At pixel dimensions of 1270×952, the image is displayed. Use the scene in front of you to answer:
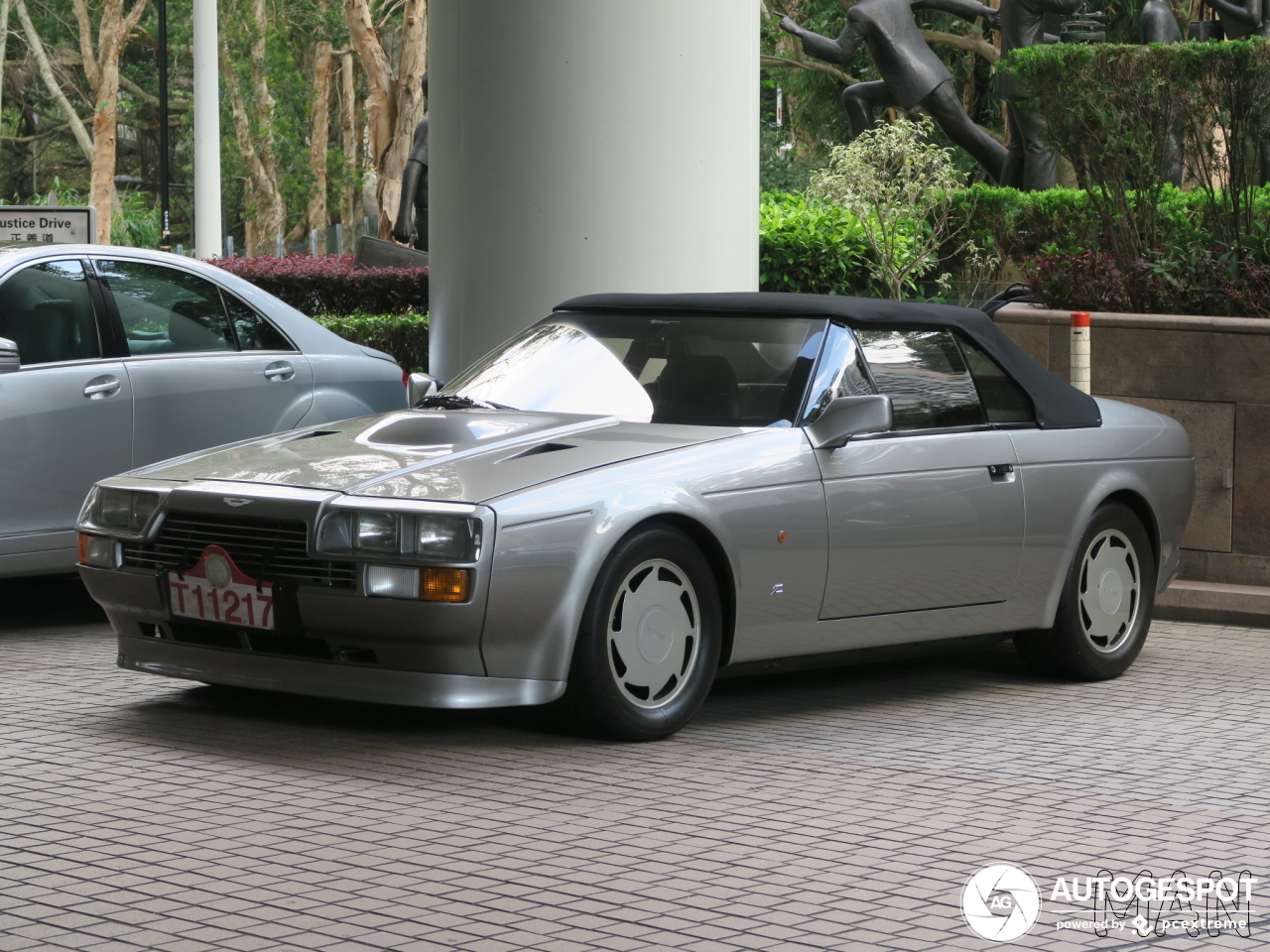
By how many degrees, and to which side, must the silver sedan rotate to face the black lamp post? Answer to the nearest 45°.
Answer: approximately 90° to its right

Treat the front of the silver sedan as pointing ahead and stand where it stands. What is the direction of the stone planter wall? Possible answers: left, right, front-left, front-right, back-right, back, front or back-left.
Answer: back

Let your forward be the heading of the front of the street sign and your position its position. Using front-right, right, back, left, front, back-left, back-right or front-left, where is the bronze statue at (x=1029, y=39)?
back-left

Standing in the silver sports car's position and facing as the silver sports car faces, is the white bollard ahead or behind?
behind

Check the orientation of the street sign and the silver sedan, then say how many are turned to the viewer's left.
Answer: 1

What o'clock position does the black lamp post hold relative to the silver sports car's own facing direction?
The black lamp post is roughly at 4 o'clock from the silver sports car.

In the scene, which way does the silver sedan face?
to the viewer's left

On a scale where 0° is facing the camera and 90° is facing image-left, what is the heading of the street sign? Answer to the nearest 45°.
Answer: approximately 0°

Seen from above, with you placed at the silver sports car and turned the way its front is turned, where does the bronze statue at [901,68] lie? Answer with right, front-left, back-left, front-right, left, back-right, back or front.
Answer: back-right

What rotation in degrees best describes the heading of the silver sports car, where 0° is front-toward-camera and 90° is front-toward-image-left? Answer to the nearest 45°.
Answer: approximately 45°

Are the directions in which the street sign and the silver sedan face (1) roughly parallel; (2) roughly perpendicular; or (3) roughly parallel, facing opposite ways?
roughly perpendicular
